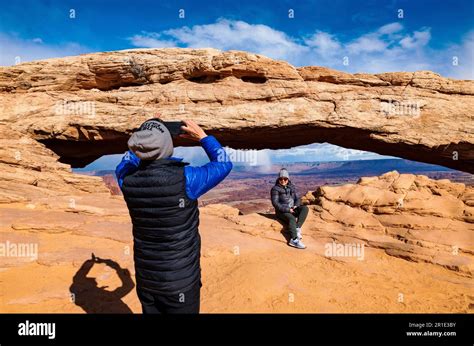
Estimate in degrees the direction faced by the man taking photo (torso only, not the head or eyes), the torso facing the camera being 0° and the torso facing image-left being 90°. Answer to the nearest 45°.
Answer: approximately 180°

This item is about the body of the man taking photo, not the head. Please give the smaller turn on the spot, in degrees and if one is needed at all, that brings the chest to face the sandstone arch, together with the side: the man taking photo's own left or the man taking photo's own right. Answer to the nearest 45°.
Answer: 0° — they already face it
